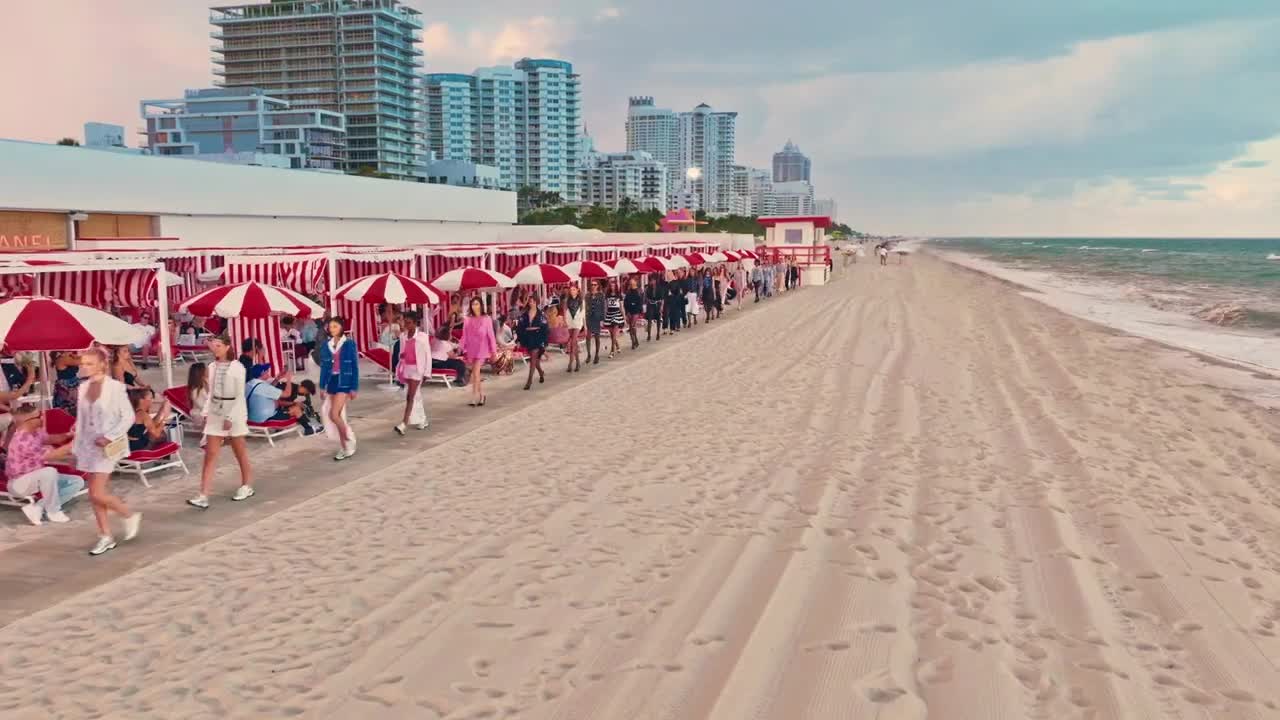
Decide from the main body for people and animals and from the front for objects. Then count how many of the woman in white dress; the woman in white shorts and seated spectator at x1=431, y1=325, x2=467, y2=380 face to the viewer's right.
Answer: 1

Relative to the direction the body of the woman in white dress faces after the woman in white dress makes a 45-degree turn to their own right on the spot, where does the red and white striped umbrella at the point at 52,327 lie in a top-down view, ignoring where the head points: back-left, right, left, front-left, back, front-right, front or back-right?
right

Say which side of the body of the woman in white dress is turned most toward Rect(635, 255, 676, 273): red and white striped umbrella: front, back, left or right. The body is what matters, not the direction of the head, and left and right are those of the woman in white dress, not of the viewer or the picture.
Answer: back

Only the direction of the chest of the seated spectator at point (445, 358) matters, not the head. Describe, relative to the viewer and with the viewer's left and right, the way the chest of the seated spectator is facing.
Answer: facing to the right of the viewer

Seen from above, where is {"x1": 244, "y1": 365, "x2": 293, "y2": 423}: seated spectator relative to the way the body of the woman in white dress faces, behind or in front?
behind

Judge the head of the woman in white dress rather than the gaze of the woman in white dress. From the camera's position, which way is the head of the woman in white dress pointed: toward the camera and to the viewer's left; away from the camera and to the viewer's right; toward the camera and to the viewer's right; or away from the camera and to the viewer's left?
toward the camera and to the viewer's left

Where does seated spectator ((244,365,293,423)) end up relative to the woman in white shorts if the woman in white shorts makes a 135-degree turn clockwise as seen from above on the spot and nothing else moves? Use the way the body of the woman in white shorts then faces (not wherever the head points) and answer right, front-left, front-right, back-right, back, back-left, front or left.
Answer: front

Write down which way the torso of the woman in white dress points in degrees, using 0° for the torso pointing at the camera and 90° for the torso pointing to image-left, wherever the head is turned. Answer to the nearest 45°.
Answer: approximately 45°

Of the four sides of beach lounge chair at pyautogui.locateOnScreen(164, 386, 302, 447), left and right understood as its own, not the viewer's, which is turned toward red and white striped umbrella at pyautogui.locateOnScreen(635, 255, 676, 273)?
left

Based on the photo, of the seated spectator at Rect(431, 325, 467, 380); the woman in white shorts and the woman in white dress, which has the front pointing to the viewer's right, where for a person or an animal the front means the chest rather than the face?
the seated spectator

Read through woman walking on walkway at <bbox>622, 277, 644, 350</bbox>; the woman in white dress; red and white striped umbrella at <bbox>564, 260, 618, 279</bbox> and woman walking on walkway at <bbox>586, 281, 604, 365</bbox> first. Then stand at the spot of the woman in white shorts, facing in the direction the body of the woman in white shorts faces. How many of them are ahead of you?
1

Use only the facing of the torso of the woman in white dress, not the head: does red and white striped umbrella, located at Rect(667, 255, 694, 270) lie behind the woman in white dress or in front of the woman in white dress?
behind

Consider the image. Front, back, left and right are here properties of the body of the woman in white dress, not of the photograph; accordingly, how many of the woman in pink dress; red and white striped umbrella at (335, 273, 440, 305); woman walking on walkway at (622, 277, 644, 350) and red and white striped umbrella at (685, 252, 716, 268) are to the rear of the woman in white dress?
4

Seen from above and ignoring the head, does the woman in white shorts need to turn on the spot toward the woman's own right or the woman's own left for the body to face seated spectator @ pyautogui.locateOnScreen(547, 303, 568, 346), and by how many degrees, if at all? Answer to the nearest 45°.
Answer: approximately 180°

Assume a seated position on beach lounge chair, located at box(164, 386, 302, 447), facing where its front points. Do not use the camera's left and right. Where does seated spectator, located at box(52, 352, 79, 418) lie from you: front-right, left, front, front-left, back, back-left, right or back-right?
back

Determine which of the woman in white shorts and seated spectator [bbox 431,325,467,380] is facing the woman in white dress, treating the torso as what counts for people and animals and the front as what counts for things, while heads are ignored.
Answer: the woman in white shorts
